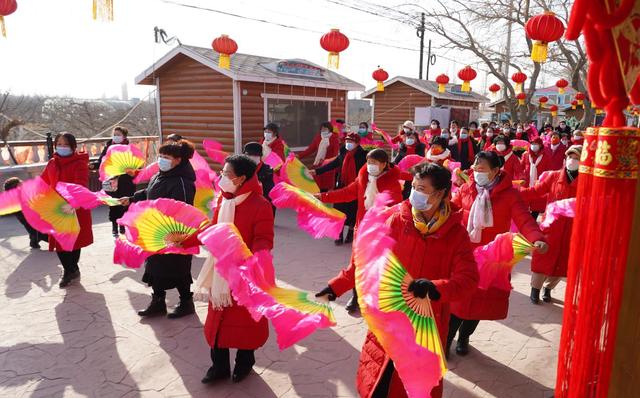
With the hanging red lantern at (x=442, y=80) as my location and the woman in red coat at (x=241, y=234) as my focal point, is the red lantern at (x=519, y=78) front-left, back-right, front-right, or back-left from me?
back-left

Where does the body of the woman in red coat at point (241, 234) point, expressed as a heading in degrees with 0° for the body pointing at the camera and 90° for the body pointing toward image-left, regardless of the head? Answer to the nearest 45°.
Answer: approximately 45°

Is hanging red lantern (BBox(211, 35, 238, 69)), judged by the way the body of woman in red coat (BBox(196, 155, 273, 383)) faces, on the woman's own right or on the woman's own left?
on the woman's own right

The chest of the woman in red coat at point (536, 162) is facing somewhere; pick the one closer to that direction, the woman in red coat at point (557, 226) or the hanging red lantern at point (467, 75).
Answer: the woman in red coat

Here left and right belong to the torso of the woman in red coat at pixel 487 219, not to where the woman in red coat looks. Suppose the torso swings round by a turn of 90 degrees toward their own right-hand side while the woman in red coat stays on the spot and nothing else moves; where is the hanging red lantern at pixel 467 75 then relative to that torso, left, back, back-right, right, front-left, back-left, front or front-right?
front-right

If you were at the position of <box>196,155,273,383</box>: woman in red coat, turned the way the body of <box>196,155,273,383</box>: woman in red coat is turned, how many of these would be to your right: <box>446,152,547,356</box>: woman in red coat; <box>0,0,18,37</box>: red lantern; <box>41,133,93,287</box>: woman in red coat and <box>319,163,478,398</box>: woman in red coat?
2

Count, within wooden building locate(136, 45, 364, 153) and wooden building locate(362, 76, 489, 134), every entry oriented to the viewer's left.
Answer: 0

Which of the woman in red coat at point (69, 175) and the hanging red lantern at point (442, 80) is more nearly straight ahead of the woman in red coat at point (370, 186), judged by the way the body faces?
the woman in red coat

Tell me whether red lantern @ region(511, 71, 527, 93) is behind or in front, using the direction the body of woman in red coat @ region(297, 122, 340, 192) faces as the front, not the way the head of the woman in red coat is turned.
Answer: behind

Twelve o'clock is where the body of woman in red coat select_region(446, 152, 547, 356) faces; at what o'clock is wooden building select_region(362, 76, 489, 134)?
The wooden building is roughly at 4 o'clock from the woman in red coat.
